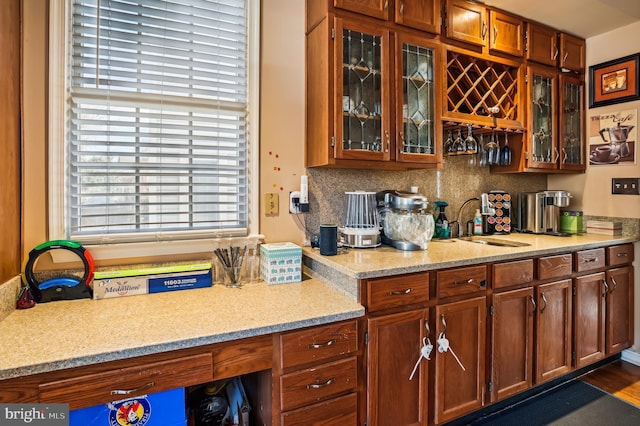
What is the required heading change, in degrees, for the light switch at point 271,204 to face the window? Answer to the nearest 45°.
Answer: approximately 90° to its right

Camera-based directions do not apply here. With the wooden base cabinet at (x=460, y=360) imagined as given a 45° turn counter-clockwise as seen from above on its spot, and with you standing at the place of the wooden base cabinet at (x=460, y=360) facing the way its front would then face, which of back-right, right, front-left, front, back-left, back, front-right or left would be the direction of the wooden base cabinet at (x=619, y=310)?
front-left

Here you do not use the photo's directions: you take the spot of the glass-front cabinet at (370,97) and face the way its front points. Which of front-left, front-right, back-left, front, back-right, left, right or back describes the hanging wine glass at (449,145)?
left

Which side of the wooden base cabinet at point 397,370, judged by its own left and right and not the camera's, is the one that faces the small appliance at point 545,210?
left

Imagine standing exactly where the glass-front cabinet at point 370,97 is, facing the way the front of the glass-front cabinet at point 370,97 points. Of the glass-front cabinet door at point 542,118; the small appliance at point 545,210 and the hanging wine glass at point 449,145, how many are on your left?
3
